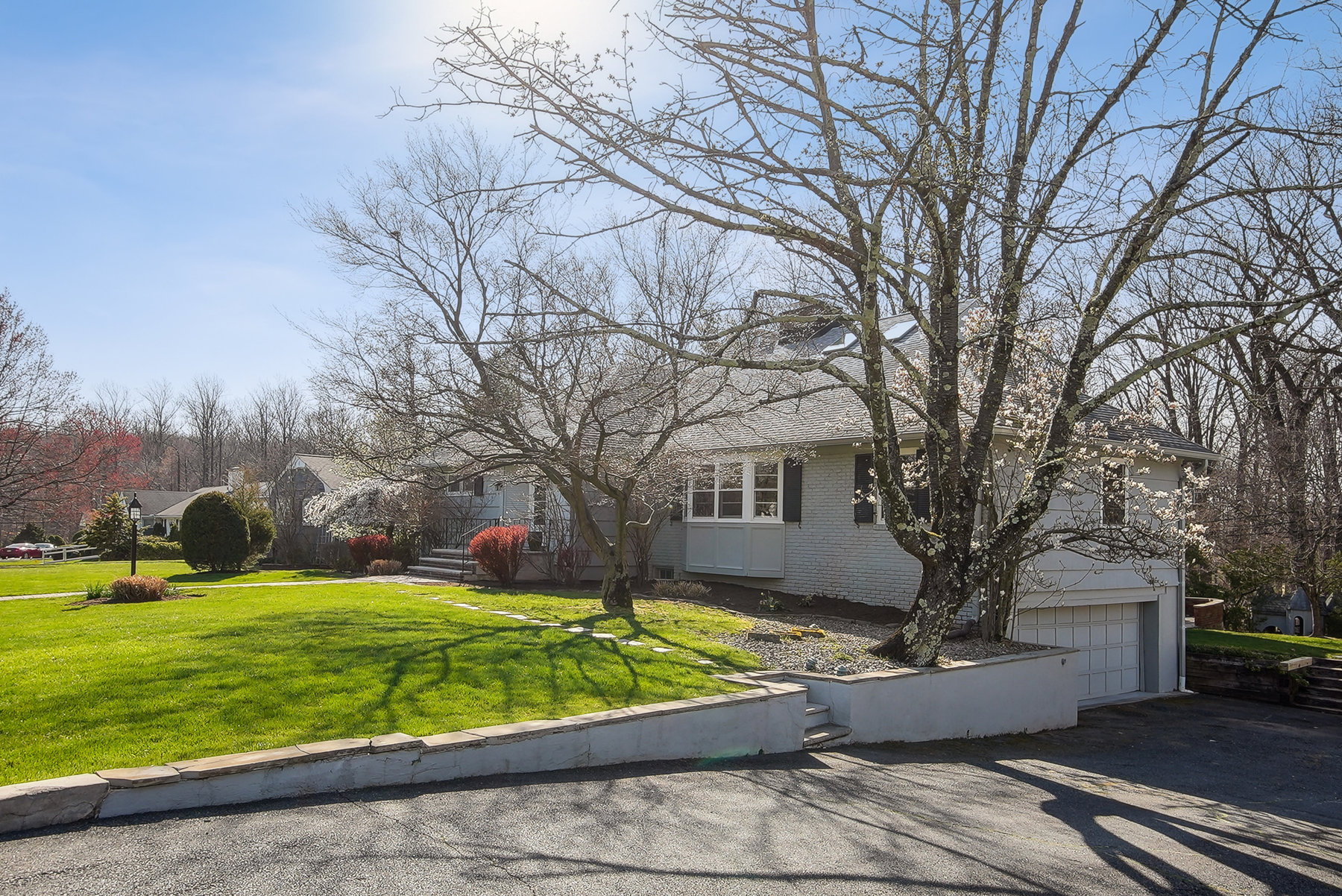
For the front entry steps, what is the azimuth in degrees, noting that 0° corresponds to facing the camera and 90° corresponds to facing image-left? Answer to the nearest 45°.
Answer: approximately 45°

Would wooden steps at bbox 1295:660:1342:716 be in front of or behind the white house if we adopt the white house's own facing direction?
behind

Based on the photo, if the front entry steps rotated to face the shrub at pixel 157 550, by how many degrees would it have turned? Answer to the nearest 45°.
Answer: approximately 90° to its right

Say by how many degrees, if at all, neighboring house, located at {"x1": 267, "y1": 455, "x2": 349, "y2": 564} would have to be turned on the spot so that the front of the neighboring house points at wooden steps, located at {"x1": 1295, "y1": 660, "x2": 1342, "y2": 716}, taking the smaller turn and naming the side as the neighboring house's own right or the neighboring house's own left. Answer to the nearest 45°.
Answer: approximately 90° to the neighboring house's own left
